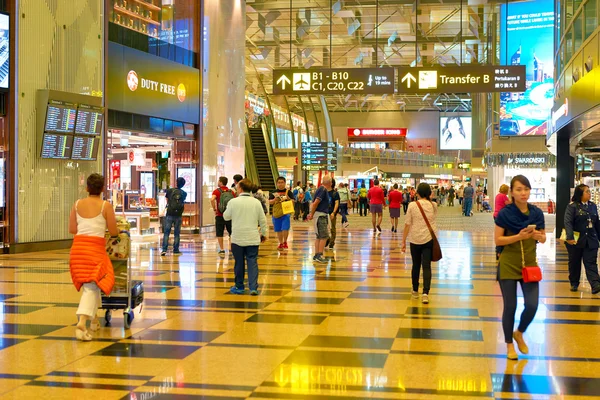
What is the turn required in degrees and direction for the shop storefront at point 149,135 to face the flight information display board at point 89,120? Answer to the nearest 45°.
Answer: approximately 45° to its right

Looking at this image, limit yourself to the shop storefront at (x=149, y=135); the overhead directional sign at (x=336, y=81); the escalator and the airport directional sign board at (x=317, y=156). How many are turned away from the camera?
0

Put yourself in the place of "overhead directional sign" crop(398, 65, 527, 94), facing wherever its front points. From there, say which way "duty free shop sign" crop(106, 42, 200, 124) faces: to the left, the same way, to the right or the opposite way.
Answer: to the left

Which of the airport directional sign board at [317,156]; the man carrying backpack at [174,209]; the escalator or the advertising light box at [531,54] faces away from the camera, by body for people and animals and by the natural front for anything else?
the man carrying backpack

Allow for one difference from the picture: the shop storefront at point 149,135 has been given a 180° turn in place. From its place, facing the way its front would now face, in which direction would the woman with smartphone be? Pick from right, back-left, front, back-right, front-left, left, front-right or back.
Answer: back-left

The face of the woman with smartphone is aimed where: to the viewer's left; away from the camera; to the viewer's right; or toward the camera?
toward the camera

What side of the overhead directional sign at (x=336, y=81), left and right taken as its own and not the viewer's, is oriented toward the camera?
front

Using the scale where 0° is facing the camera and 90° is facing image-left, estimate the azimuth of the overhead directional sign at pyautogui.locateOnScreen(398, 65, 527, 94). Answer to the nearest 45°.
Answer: approximately 0°

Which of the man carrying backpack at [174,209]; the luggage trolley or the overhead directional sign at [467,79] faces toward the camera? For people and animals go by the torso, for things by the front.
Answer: the overhead directional sign

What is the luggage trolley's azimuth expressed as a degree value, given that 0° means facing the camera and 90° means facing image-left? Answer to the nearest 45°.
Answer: approximately 225°

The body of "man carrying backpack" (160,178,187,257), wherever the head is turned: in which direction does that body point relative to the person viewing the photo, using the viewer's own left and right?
facing away from the viewer

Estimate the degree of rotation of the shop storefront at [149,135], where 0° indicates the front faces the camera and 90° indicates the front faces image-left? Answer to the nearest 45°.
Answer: approximately 315°

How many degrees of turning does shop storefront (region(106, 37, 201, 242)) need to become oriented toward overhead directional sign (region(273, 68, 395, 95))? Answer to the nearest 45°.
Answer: approximately 45° to its left

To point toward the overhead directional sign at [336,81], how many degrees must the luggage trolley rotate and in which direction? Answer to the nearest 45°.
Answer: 0° — it already faces it

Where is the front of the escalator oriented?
toward the camera

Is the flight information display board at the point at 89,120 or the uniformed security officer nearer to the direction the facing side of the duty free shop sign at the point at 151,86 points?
the uniformed security officer
